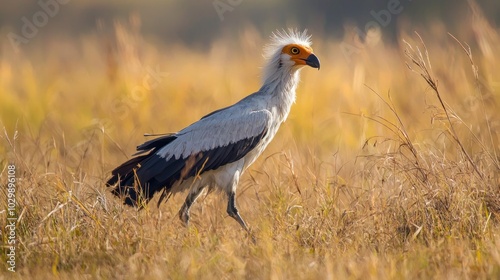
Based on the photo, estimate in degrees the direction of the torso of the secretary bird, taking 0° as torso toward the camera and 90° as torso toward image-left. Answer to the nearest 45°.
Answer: approximately 270°
